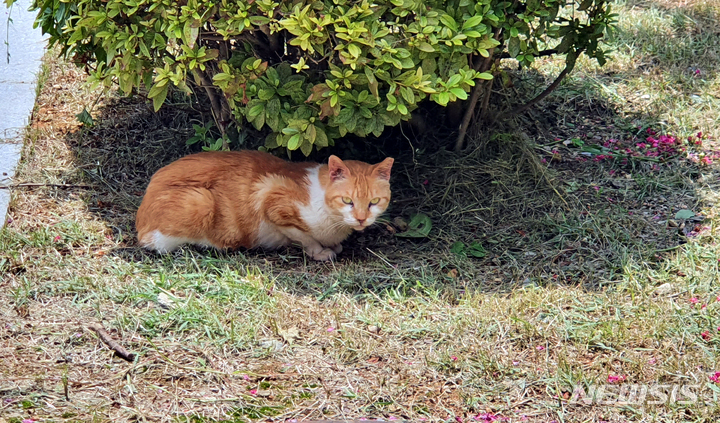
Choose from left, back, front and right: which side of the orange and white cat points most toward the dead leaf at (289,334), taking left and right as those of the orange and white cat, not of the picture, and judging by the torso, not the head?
right

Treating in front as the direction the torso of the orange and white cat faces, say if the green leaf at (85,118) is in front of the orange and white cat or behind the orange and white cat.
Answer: behind

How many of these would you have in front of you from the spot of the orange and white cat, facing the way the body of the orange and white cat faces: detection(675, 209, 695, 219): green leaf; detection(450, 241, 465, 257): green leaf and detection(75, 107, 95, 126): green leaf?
2

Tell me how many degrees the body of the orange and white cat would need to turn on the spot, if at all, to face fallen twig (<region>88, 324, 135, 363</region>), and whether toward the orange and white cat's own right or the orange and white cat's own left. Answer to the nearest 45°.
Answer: approximately 135° to the orange and white cat's own right

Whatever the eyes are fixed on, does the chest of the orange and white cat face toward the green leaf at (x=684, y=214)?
yes

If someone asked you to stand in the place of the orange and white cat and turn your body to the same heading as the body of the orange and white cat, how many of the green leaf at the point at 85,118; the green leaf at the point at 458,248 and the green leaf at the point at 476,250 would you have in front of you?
2

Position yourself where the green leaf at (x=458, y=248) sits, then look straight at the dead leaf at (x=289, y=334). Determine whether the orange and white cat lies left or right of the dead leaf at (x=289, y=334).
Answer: right

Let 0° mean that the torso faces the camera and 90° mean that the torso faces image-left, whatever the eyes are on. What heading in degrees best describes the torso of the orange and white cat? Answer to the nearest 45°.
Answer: approximately 270°

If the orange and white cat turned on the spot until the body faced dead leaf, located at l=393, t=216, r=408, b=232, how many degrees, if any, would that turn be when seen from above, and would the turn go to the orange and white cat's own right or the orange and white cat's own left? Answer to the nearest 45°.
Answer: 0° — it already faces it
